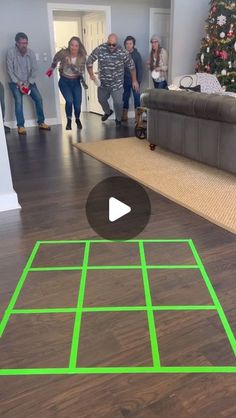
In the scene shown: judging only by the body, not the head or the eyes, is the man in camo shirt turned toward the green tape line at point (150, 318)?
yes

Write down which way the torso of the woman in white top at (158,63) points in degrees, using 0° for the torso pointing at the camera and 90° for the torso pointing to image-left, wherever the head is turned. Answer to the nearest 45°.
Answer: approximately 45°

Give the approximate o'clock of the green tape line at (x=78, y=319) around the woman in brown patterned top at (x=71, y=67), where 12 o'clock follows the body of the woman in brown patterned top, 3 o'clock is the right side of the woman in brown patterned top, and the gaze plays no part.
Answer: The green tape line is roughly at 12 o'clock from the woman in brown patterned top.

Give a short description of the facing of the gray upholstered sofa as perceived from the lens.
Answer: facing away from the viewer and to the right of the viewer

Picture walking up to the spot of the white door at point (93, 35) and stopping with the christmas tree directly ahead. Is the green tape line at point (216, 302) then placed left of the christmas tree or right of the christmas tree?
right

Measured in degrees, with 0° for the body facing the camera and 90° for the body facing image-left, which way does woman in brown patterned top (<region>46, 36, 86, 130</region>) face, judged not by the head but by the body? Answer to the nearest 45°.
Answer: approximately 0°

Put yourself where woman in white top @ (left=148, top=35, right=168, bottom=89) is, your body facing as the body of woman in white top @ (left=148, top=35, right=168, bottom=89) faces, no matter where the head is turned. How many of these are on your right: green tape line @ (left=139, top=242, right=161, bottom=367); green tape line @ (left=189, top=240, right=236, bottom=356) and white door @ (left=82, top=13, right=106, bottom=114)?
1

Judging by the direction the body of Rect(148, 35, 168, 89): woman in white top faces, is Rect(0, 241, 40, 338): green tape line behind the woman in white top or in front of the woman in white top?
in front

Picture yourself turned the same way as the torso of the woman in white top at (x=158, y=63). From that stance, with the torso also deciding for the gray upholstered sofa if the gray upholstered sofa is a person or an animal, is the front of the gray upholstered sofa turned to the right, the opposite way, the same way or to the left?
the opposite way

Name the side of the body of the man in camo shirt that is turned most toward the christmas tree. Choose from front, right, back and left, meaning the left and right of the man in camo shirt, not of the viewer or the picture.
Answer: left

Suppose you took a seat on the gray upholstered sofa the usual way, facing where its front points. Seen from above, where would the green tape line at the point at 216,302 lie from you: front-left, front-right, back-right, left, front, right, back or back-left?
back-right
